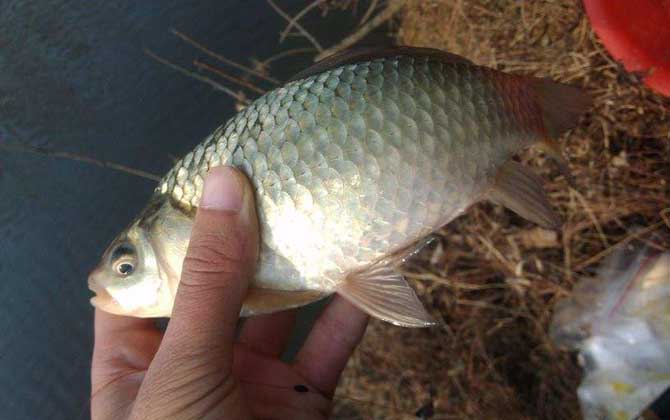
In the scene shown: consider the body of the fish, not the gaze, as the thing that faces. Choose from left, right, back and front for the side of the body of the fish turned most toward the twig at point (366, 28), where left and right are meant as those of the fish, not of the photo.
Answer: right

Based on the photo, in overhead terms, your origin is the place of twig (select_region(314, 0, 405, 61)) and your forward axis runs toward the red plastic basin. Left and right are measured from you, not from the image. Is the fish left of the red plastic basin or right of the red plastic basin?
right

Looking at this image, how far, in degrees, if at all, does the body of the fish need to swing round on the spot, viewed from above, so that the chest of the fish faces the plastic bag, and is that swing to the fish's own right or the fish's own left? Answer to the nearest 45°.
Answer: approximately 135° to the fish's own right

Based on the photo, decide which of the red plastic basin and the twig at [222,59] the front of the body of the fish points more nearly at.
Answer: the twig

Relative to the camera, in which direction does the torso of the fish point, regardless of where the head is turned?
to the viewer's left

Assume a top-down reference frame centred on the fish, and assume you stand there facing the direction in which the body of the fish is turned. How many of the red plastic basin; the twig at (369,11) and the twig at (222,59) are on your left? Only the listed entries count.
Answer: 0

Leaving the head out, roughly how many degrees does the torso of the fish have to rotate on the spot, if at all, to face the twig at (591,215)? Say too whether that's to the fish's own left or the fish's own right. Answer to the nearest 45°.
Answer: approximately 135° to the fish's own right

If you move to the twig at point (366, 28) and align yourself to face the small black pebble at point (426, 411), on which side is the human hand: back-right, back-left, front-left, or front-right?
front-right

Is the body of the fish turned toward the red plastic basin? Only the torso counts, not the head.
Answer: no

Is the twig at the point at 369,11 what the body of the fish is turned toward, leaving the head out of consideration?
no
